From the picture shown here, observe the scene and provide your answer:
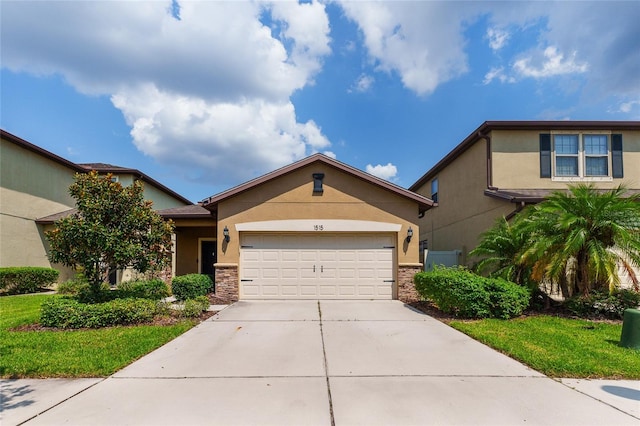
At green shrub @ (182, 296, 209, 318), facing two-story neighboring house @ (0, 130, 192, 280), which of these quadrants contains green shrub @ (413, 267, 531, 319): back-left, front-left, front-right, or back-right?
back-right

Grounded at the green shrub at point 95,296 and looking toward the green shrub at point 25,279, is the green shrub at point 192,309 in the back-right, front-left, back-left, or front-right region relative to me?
back-right

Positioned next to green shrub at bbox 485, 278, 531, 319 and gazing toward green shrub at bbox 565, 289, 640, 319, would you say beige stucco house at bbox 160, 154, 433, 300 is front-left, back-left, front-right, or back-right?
back-left

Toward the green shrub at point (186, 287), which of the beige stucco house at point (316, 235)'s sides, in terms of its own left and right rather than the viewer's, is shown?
right

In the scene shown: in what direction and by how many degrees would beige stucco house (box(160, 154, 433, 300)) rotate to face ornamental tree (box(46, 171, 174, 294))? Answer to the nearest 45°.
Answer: approximately 45° to its right

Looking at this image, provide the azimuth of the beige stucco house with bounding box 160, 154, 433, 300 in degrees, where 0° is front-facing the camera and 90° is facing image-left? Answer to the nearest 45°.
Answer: approximately 0°

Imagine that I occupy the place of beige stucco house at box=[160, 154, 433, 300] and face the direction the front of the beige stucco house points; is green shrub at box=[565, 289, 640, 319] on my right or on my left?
on my left
